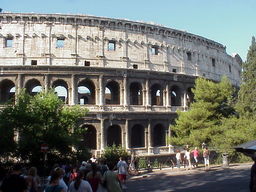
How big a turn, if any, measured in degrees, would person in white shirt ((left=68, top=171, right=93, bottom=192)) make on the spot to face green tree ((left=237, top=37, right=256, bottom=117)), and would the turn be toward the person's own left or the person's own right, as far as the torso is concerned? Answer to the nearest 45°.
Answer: approximately 45° to the person's own right

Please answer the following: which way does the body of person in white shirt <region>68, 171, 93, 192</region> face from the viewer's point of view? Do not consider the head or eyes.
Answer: away from the camera

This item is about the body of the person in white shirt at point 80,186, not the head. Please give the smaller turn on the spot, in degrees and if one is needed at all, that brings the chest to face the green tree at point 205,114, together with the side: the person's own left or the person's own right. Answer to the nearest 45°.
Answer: approximately 45° to the person's own right

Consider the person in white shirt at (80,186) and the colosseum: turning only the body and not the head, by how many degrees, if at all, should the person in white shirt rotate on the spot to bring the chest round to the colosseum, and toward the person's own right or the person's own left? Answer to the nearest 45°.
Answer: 0° — they already face it

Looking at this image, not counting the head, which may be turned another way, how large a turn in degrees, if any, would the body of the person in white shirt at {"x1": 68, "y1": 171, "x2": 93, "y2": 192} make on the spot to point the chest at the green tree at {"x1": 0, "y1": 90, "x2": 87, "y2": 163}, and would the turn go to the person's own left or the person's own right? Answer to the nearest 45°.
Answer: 0° — they already face it
